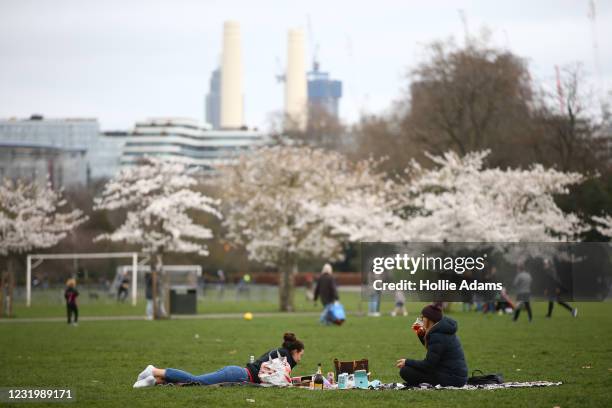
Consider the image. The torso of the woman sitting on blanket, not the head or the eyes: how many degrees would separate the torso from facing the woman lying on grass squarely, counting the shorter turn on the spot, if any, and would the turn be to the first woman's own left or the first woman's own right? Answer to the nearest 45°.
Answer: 0° — they already face them

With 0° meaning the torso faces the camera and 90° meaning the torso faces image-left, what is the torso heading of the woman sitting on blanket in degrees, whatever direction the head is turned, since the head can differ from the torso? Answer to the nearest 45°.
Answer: approximately 90°

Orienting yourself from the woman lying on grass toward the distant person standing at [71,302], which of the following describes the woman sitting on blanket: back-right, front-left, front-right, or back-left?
back-right
